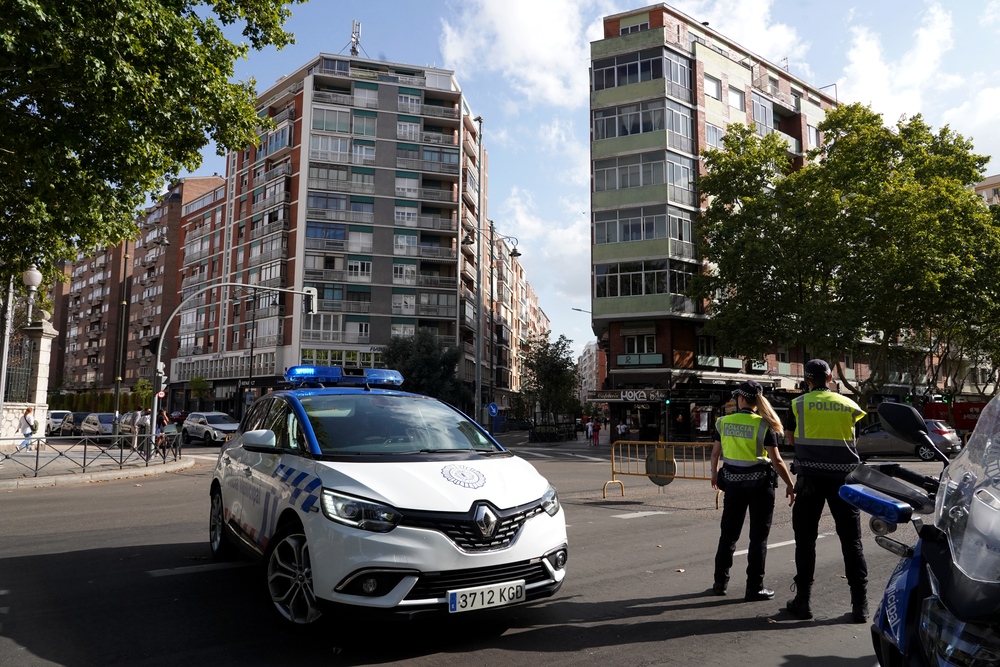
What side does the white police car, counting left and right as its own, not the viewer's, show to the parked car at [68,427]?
back

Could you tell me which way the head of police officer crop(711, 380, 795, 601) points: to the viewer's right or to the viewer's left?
to the viewer's left

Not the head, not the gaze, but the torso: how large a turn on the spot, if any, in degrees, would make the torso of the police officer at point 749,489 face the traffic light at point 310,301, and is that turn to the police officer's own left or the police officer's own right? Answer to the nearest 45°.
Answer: approximately 45° to the police officer's own left

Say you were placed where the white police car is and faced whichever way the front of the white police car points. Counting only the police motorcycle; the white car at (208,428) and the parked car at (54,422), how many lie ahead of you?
1

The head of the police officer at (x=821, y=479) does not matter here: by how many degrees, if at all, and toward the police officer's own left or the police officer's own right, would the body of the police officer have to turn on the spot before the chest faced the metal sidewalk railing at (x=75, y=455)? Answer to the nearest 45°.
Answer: approximately 90° to the police officer's own left

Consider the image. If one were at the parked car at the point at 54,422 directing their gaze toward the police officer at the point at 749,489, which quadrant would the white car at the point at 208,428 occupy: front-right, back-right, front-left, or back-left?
front-left

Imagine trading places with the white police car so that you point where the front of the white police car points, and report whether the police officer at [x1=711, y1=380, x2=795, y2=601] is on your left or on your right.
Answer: on your left

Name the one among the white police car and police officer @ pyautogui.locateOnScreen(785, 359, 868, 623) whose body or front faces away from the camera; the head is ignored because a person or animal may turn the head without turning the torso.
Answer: the police officer

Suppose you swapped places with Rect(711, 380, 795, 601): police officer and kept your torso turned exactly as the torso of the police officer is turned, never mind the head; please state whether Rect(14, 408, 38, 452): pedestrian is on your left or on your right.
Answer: on your left

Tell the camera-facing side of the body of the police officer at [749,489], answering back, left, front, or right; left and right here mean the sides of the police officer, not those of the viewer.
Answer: back

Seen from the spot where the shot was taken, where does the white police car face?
facing the viewer and to the right of the viewer

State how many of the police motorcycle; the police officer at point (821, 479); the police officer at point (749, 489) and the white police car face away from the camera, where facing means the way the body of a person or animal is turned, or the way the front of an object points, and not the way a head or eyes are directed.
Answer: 2

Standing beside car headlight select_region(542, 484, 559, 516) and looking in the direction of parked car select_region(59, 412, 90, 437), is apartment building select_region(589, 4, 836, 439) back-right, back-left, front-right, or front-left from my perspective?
front-right

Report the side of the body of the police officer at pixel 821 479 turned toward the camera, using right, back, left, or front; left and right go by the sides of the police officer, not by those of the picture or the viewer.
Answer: back

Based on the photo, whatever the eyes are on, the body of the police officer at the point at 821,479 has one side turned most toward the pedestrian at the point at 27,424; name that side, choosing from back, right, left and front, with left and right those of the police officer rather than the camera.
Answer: left
